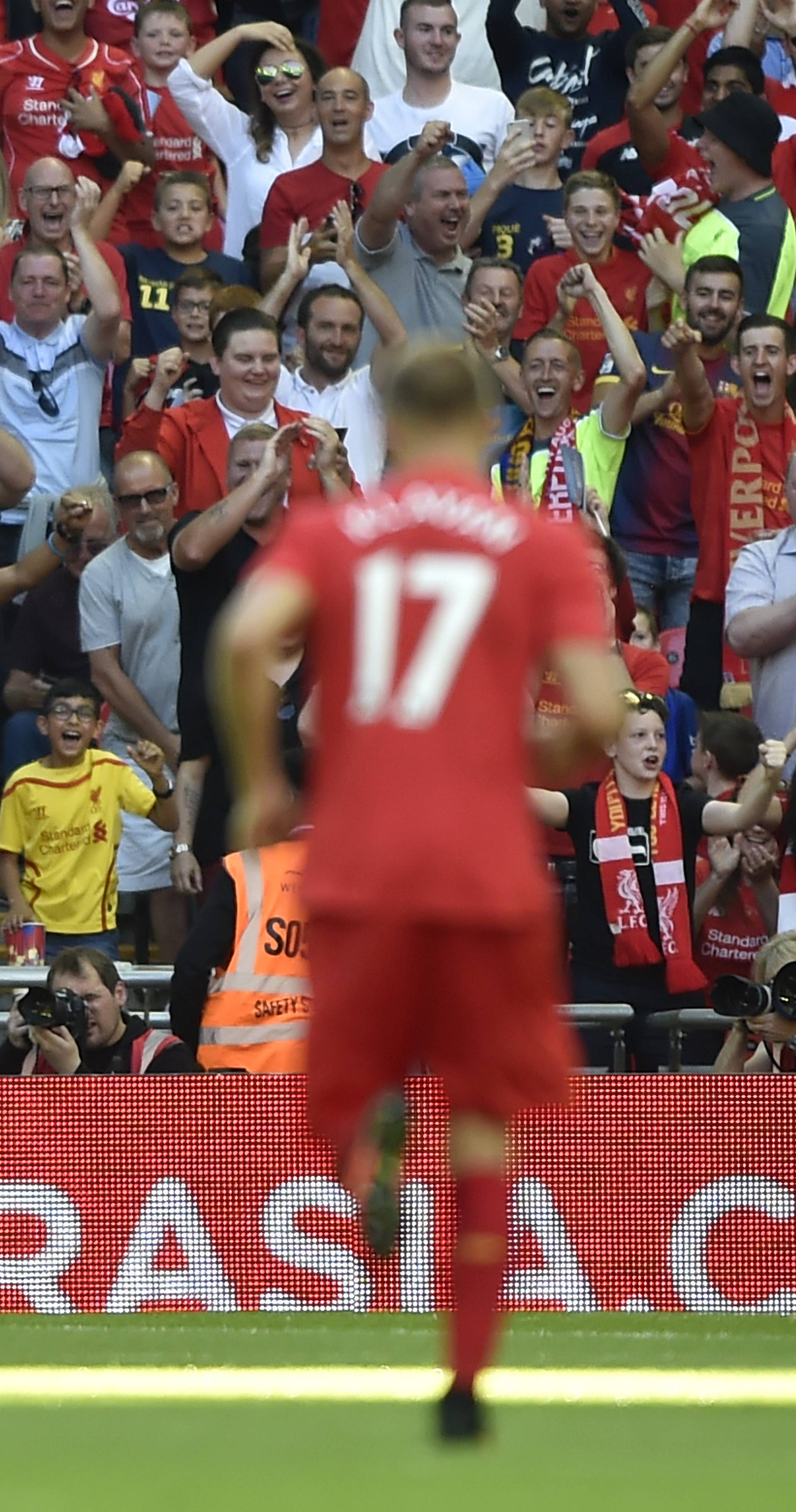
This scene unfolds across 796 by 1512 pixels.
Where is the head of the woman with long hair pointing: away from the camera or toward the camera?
toward the camera

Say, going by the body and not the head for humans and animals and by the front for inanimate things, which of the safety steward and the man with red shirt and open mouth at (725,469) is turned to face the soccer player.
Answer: the man with red shirt and open mouth

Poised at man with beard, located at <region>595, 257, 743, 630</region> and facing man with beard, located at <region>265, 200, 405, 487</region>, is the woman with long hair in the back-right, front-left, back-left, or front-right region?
front-right

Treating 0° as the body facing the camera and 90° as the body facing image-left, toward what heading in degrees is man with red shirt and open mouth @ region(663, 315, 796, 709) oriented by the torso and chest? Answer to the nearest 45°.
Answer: approximately 0°

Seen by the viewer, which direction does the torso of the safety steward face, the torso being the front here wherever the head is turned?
away from the camera

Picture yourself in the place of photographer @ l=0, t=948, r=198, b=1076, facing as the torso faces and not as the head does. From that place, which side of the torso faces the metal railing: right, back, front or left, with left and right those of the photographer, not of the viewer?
back

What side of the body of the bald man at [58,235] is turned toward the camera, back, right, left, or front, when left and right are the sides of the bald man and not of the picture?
front

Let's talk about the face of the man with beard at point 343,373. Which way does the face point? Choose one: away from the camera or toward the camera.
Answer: toward the camera

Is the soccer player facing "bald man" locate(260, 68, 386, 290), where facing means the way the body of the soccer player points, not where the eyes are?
yes

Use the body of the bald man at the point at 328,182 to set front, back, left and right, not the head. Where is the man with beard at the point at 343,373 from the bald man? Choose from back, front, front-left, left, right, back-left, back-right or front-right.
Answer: front

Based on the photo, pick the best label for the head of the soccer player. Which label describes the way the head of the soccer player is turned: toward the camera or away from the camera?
away from the camera

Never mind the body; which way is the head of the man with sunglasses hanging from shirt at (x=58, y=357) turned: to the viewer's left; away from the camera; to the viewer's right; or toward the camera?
toward the camera

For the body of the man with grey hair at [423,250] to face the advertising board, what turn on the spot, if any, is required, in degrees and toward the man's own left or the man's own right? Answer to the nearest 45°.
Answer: approximately 45° to the man's own right

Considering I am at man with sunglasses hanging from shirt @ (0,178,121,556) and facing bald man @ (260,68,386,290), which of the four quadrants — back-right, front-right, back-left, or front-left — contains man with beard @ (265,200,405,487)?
front-right

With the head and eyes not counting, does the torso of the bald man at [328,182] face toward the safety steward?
yes

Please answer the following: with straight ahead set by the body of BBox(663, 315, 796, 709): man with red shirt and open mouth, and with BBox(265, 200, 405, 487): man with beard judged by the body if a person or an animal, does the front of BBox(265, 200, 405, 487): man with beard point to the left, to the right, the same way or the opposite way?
the same way
